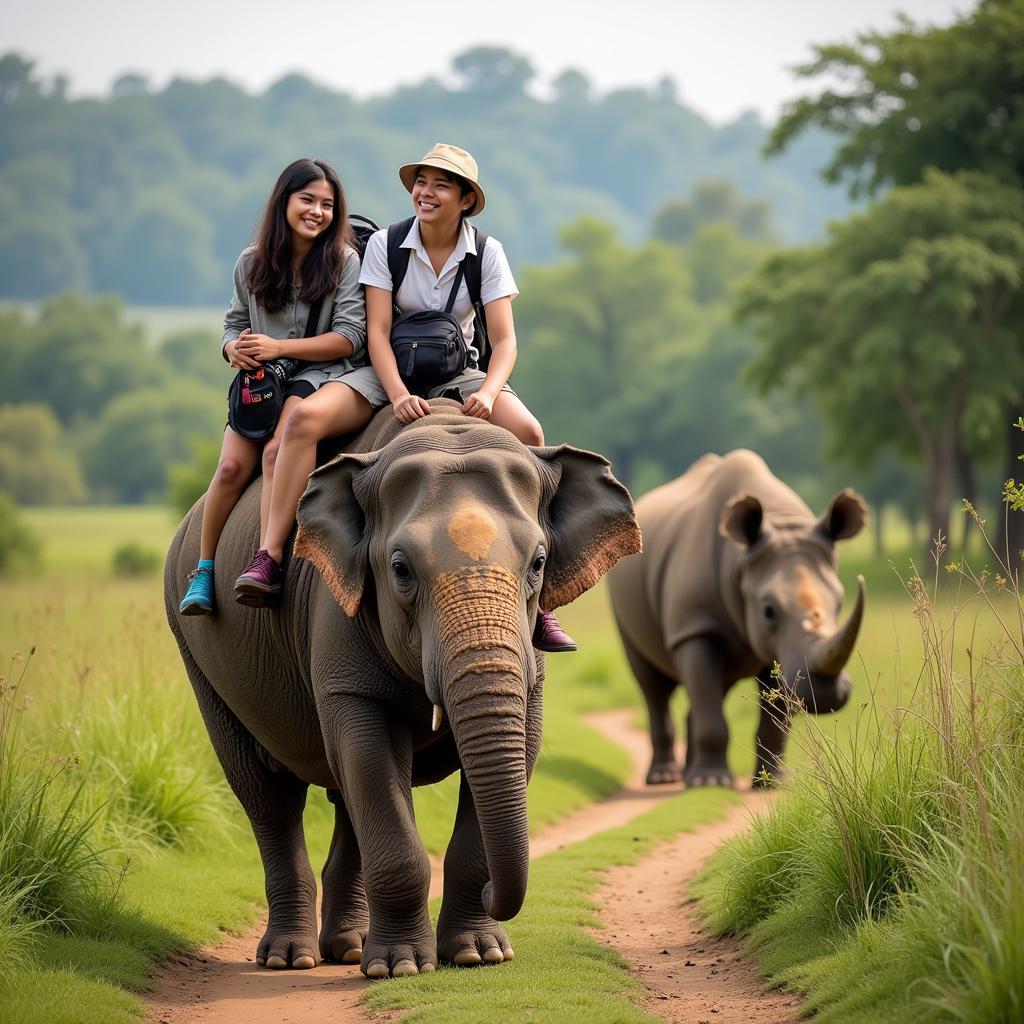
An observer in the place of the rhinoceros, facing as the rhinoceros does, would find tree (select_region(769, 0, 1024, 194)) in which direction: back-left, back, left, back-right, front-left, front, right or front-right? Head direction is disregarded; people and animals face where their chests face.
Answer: back-left

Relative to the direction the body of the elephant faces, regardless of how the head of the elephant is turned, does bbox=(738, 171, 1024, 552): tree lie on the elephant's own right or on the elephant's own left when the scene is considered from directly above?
on the elephant's own left

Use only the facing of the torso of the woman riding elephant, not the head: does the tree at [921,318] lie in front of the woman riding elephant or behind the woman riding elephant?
behind

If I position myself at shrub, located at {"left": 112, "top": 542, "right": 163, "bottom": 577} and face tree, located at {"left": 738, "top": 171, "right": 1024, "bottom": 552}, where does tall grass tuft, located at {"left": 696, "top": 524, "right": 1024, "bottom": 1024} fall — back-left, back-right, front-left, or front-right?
front-right

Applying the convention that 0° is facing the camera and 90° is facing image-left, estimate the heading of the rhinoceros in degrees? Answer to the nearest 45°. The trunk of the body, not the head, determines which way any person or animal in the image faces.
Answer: approximately 315°

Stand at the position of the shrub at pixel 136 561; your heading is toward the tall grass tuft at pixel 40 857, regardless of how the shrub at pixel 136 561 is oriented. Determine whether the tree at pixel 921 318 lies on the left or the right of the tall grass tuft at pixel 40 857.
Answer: left

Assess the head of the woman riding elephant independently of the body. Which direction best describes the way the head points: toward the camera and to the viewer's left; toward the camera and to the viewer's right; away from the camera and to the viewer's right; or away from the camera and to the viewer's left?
toward the camera and to the viewer's right

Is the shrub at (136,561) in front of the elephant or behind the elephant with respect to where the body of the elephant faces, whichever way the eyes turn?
behind

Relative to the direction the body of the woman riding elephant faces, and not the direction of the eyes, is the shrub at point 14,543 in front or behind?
behind

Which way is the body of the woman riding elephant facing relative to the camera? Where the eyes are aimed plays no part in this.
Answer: toward the camera

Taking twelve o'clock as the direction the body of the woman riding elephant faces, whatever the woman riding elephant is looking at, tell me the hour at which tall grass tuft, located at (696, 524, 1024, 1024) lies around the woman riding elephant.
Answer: The tall grass tuft is roughly at 10 o'clock from the woman riding elephant.

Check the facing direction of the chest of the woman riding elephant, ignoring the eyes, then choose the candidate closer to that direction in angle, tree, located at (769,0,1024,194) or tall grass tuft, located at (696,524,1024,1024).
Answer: the tall grass tuft

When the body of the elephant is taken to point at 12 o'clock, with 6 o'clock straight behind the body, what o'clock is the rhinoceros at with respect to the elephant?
The rhinoceros is roughly at 8 o'clock from the elephant.
